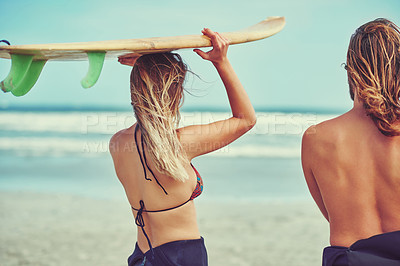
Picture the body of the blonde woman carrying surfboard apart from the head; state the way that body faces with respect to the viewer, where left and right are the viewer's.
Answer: facing away from the viewer and to the right of the viewer

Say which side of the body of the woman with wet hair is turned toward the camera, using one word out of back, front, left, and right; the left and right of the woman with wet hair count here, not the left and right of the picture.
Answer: back

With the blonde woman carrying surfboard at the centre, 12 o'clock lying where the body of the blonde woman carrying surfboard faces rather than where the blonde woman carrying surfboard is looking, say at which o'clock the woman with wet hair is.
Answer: The woman with wet hair is roughly at 2 o'clock from the blonde woman carrying surfboard.

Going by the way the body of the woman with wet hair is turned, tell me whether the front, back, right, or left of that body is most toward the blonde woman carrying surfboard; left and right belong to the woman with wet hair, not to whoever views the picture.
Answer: left
